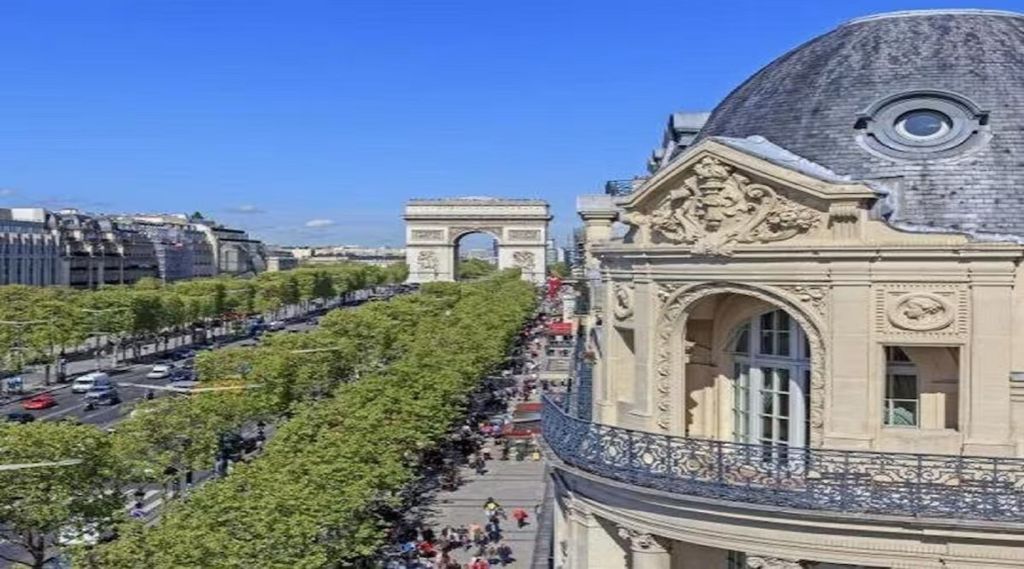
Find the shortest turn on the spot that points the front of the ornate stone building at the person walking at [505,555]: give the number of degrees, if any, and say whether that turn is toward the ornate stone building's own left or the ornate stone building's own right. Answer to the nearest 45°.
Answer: approximately 90° to the ornate stone building's own right

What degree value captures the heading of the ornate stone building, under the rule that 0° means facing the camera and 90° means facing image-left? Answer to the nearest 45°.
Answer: approximately 45°
